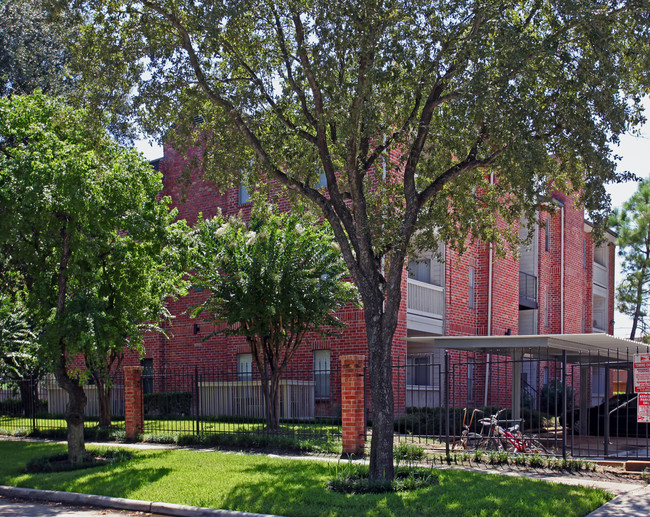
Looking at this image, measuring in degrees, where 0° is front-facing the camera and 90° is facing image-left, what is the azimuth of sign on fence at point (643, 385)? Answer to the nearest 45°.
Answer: approximately 0°

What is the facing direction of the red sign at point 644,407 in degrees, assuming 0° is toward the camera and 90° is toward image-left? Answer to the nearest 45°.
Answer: approximately 0°
